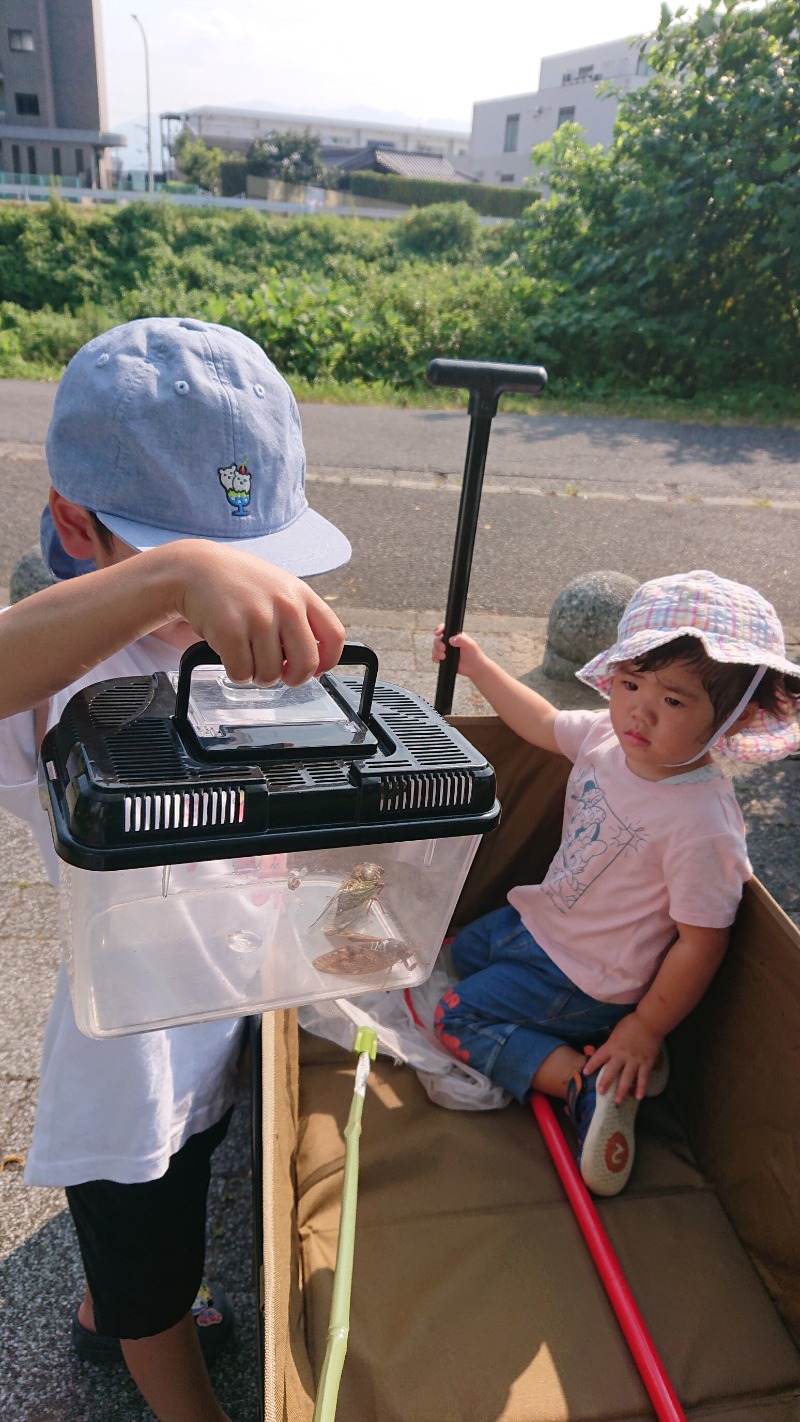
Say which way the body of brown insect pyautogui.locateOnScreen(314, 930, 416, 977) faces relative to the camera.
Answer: to the viewer's right

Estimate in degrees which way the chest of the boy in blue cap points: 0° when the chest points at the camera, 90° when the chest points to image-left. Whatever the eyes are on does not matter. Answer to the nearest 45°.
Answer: approximately 315°

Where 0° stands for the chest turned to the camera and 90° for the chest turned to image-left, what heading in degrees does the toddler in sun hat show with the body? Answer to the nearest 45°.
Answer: approximately 45°

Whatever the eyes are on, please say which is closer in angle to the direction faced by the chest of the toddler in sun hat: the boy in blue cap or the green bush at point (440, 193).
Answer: the boy in blue cap

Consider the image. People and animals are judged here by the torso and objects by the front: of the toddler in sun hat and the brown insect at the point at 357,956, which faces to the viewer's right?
the brown insect

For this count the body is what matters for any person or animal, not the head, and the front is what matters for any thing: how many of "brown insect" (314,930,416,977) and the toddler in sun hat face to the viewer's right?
1

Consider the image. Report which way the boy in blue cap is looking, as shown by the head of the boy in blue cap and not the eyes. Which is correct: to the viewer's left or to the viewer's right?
to the viewer's right

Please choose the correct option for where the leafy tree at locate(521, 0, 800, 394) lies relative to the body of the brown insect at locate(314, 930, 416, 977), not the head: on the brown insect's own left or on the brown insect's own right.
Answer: on the brown insect's own left

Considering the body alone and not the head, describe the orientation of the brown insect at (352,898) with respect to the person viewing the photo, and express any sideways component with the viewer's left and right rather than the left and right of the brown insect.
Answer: facing away from the viewer and to the right of the viewer

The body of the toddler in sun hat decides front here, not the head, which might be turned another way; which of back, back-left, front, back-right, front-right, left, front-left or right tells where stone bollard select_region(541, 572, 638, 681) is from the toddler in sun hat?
back-right
